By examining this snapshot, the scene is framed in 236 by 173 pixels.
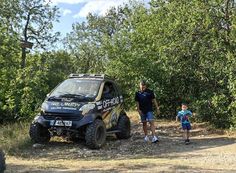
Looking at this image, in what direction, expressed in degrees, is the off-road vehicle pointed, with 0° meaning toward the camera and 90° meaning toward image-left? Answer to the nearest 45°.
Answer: approximately 45°
